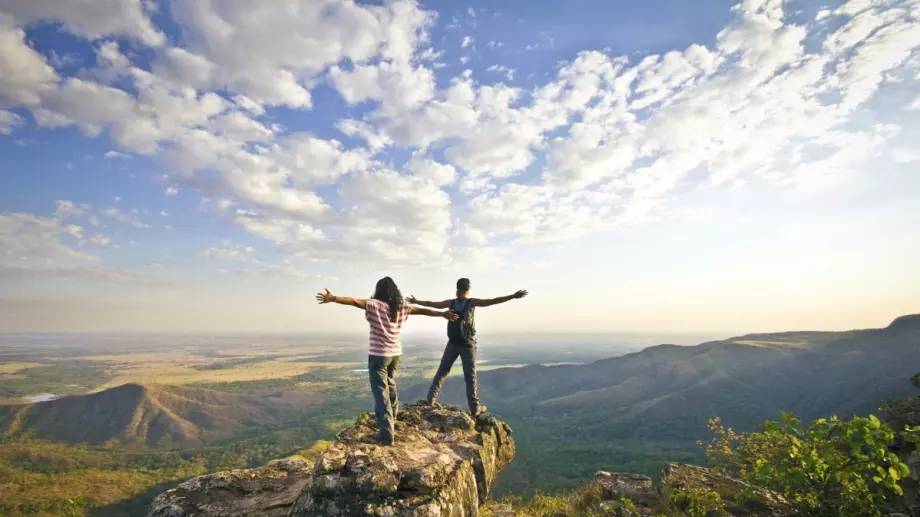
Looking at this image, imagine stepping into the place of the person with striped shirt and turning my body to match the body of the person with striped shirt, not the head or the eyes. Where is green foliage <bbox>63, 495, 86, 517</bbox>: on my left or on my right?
on my left

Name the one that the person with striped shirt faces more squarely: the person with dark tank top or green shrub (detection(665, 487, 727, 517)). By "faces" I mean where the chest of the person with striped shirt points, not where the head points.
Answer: the person with dark tank top

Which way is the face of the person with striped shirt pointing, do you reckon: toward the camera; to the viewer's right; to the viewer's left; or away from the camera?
away from the camera

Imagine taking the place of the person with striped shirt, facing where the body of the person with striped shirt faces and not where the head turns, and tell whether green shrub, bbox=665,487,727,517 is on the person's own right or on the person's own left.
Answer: on the person's own right

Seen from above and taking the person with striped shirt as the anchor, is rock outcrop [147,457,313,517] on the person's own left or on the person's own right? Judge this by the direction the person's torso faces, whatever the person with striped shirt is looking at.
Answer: on the person's own left

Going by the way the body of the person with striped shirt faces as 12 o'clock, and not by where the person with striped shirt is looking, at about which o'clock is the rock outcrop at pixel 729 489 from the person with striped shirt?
The rock outcrop is roughly at 3 o'clock from the person with striped shirt.

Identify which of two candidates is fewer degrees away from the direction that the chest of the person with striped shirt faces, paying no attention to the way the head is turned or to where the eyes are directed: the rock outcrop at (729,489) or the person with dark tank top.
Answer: the person with dark tank top

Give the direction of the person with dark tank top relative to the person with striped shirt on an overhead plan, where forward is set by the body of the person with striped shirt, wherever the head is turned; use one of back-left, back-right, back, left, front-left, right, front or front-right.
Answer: front-right

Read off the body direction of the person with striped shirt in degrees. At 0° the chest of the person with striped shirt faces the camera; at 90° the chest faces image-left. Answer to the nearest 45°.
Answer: approximately 180°
